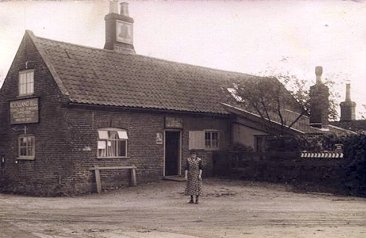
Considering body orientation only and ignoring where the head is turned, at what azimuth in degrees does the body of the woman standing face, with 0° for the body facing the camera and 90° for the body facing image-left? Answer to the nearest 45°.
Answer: approximately 0°

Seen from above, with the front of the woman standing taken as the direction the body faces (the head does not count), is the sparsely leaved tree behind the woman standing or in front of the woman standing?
behind

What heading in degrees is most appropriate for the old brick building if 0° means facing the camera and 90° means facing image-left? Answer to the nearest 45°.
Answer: approximately 315°

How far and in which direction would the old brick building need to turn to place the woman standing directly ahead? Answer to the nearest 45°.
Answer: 0° — it already faces them

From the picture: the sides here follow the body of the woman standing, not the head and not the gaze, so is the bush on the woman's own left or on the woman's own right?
on the woman's own left

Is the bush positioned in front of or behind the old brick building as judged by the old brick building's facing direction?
in front

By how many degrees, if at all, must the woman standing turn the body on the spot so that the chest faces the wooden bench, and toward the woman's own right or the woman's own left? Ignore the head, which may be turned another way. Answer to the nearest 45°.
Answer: approximately 135° to the woman's own right
